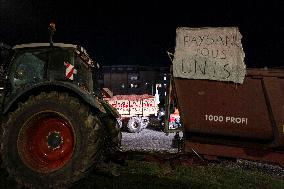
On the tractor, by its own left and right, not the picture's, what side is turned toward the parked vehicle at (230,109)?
back

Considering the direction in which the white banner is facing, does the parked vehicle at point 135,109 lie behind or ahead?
behind

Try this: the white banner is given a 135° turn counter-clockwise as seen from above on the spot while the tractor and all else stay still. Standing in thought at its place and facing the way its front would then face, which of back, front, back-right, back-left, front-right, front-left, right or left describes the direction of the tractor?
back-left

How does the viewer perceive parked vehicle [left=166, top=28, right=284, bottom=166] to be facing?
facing to the left of the viewer

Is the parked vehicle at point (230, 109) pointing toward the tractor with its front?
yes

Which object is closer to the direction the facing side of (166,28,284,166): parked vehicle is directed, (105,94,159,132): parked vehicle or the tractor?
the tractor

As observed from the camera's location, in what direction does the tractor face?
facing away from the viewer and to the left of the viewer

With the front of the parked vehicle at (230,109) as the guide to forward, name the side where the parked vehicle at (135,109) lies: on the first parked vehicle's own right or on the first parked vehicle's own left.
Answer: on the first parked vehicle's own right
